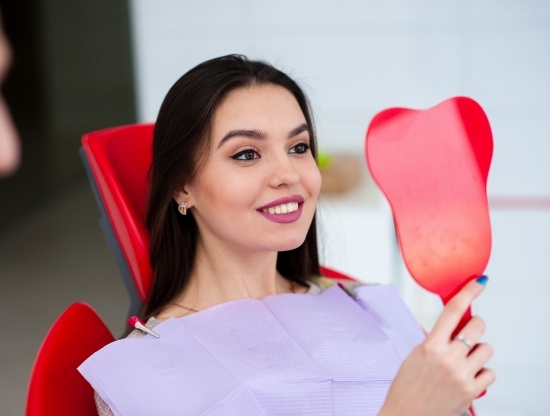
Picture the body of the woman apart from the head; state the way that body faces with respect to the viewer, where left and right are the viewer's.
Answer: facing the viewer and to the right of the viewer

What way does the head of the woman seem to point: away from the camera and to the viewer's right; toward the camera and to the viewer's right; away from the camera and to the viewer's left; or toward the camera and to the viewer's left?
toward the camera and to the viewer's right
